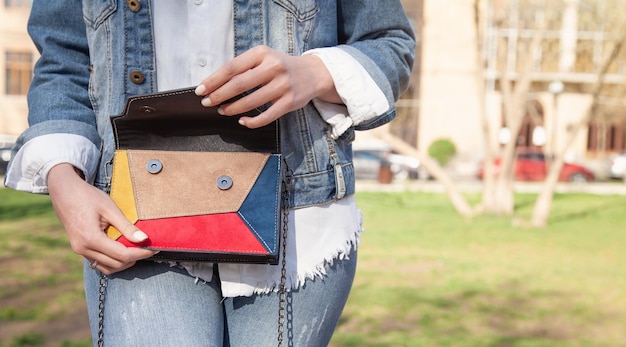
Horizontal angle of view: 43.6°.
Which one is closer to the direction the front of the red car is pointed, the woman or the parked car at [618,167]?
the parked car

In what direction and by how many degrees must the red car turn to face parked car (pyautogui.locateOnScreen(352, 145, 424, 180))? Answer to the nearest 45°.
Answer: approximately 135° to its right

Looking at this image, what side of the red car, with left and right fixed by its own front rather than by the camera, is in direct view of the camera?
right

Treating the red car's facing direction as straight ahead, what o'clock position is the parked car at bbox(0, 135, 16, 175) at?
The parked car is roughly at 5 o'clock from the red car.

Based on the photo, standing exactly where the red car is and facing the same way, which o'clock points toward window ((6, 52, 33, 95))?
The window is roughly at 6 o'clock from the red car.
